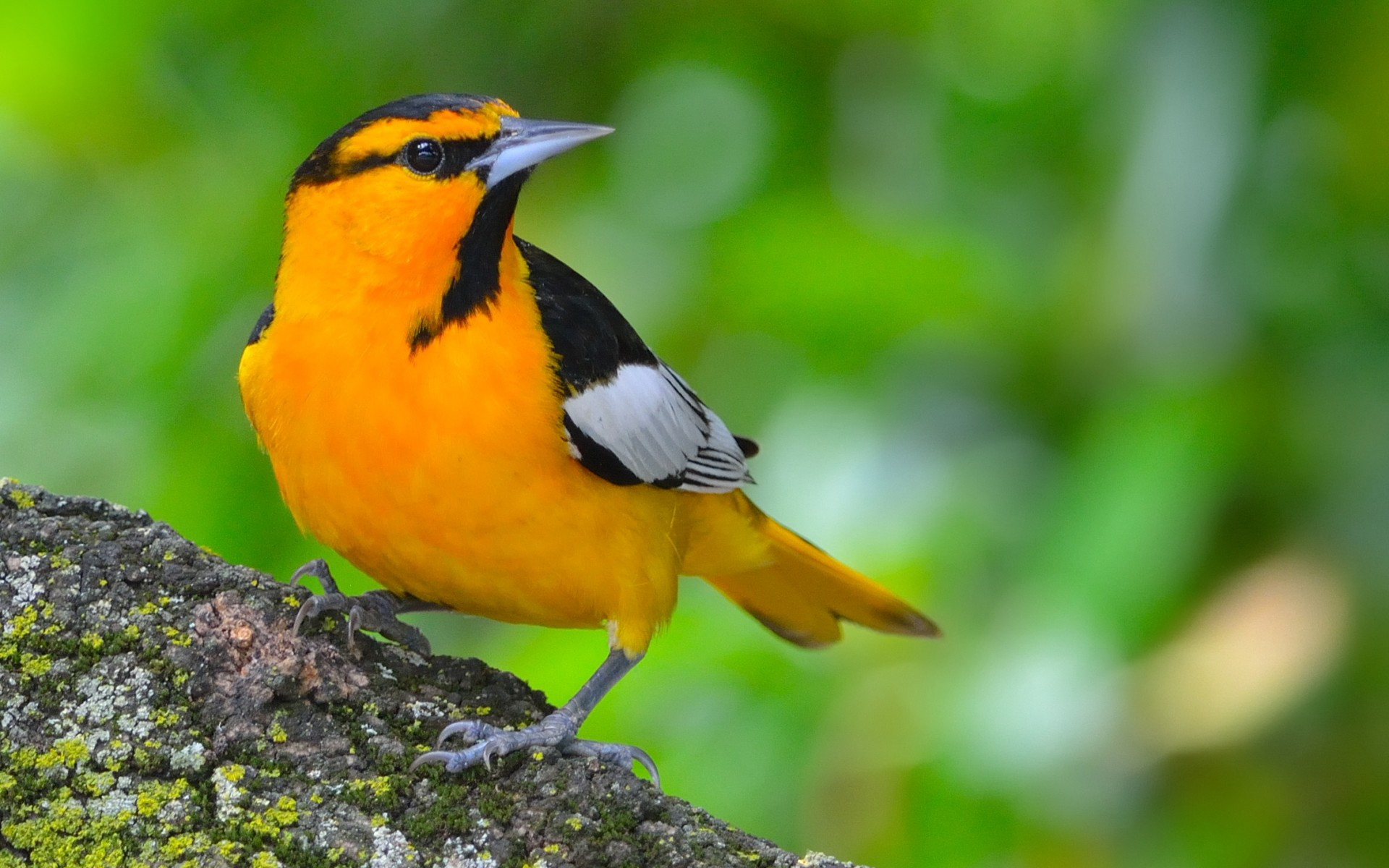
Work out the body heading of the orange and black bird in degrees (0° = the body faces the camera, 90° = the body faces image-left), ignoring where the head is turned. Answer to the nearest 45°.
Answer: approximately 45°
